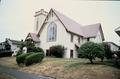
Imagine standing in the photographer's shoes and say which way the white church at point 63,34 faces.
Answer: facing the viewer and to the left of the viewer

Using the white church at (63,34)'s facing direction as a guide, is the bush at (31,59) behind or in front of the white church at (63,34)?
in front

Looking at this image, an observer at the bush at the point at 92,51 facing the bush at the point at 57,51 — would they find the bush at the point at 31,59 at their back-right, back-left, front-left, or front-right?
front-left

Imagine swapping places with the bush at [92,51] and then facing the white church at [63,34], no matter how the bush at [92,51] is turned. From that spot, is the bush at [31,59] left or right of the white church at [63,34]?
left

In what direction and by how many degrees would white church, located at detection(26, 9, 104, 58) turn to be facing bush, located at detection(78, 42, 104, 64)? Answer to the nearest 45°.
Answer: approximately 45° to its left
